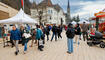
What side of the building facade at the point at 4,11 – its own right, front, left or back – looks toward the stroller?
front
